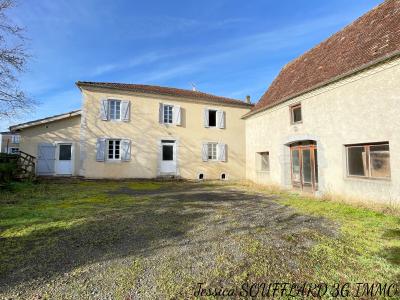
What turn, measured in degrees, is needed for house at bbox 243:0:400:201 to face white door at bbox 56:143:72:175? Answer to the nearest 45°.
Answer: approximately 45° to its right

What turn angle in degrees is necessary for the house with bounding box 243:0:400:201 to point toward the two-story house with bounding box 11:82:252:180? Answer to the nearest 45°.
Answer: approximately 45° to its right

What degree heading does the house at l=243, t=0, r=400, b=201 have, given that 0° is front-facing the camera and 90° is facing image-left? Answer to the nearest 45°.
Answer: approximately 45°

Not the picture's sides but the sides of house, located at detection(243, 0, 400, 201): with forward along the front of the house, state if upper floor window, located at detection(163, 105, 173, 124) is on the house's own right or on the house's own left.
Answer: on the house's own right

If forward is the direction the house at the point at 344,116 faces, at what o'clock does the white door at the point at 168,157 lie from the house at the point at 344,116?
The white door is roughly at 2 o'clock from the house.
